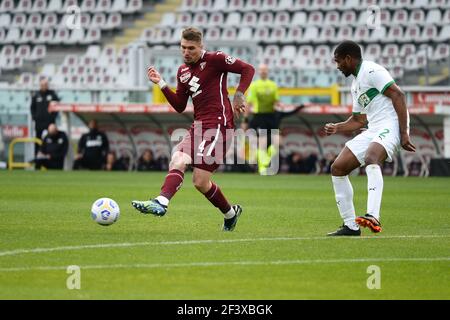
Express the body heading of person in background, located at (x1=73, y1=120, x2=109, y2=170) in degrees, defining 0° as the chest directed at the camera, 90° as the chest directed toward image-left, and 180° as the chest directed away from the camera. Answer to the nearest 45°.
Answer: approximately 0°

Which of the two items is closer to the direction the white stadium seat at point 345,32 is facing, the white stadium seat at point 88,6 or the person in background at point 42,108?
the person in background

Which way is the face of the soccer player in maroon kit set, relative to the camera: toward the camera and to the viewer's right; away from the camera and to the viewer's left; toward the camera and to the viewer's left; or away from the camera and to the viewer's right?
toward the camera and to the viewer's left

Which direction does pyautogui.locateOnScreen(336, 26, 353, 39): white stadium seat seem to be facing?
toward the camera

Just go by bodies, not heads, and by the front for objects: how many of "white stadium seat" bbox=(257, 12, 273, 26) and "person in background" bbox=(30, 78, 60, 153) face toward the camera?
2

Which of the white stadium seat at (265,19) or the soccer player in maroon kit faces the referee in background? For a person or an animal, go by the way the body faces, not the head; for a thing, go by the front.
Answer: the white stadium seat

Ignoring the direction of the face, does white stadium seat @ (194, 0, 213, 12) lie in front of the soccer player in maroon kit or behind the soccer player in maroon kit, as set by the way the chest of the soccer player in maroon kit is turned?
behind

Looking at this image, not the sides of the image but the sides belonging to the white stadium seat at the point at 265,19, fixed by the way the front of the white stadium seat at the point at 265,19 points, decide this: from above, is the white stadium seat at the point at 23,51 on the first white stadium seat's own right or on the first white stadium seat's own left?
on the first white stadium seat's own right

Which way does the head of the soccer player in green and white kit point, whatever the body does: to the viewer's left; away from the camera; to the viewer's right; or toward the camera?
to the viewer's left

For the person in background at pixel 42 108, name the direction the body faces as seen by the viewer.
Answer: toward the camera

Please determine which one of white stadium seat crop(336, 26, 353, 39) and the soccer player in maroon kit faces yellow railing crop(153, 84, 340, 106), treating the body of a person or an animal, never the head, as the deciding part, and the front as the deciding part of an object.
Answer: the white stadium seat

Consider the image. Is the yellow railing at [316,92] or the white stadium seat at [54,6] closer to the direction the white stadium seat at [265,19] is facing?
the yellow railing

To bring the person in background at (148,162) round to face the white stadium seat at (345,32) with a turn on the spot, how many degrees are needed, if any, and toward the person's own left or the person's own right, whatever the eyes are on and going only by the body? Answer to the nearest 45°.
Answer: approximately 135° to the person's own left

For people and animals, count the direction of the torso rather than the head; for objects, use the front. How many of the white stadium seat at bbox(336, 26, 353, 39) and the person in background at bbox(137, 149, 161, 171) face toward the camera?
2
